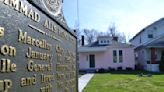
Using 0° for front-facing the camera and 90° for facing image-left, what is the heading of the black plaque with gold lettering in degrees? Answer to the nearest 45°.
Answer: approximately 315°

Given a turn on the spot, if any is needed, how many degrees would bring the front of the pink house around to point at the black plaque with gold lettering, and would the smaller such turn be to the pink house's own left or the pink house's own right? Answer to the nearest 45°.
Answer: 0° — it already faces it

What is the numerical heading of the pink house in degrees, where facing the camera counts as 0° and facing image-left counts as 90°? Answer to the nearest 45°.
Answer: approximately 0°

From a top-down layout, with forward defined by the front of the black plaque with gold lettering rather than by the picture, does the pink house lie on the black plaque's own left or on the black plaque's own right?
on the black plaque's own left

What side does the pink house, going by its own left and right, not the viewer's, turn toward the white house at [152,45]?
left
